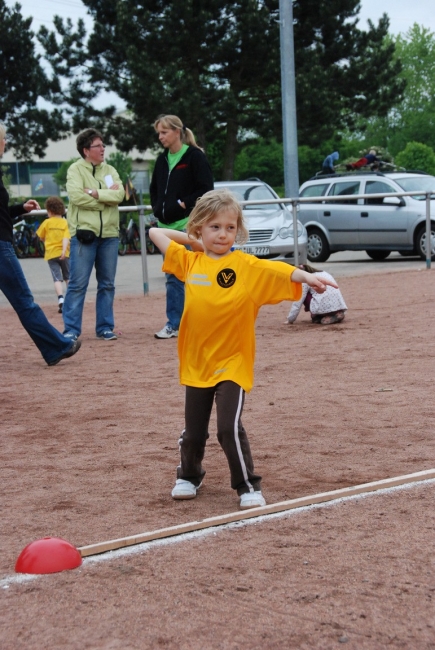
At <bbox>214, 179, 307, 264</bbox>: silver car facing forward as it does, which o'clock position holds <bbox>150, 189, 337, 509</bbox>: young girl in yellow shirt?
The young girl in yellow shirt is roughly at 12 o'clock from the silver car.

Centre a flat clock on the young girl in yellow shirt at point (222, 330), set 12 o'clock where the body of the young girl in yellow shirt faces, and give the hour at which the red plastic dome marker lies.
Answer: The red plastic dome marker is roughly at 1 o'clock from the young girl in yellow shirt.

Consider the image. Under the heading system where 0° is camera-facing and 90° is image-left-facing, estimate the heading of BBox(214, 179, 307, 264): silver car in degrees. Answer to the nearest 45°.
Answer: approximately 0°

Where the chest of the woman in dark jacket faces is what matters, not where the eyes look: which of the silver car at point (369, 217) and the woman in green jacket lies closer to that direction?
the woman in green jacket

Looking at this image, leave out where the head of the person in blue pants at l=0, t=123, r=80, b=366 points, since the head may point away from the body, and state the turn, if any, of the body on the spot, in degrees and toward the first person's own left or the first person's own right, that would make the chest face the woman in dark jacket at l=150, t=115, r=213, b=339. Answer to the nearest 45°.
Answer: approximately 45° to the first person's own left

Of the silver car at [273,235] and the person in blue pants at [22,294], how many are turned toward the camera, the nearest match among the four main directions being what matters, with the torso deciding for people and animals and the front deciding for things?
1

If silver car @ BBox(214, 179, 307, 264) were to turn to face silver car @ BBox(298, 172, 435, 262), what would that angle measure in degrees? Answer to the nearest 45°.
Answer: approximately 135° to its left

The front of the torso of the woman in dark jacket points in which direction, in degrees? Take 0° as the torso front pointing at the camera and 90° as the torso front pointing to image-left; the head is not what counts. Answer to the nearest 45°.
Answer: approximately 45°

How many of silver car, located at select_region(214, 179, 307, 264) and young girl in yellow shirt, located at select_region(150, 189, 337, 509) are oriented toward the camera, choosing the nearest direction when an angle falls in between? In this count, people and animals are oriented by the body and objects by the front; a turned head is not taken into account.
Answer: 2

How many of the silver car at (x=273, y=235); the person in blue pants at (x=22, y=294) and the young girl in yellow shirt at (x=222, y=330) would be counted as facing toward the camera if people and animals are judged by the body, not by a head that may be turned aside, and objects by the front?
2

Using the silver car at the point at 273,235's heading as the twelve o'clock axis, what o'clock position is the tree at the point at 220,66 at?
The tree is roughly at 6 o'clock from the silver car.

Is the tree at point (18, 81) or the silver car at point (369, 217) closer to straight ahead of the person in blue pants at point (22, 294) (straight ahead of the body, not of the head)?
the silver car

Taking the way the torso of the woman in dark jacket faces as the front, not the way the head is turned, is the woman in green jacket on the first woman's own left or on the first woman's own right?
on the first woman's own right

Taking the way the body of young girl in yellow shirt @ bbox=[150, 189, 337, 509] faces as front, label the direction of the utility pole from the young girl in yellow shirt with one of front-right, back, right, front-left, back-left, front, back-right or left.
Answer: back
